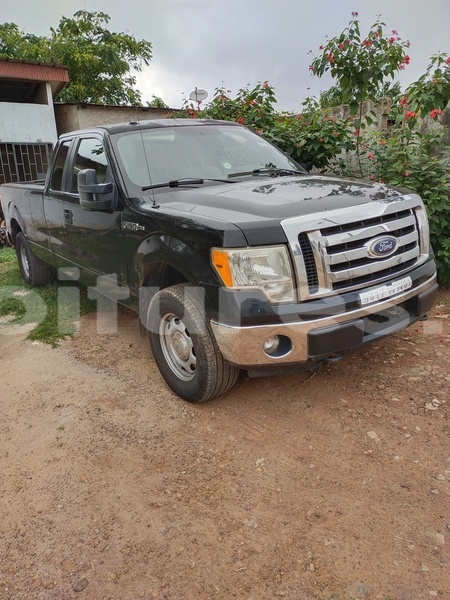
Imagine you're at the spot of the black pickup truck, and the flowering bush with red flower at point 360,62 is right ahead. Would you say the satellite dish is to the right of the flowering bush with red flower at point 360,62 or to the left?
left

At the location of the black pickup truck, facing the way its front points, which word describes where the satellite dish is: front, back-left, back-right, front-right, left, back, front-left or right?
back-left

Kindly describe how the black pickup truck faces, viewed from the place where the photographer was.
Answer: facing the viewer and to the right of the viewer

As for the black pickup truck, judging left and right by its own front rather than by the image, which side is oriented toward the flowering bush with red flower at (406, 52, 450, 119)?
left

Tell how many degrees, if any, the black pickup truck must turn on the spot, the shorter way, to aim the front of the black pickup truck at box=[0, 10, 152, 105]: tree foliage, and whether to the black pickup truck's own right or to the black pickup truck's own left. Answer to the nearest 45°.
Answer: approximately 135° to the black pickup truck's own left

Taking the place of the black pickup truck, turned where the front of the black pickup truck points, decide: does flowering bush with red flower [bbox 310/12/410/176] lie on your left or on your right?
on your left
